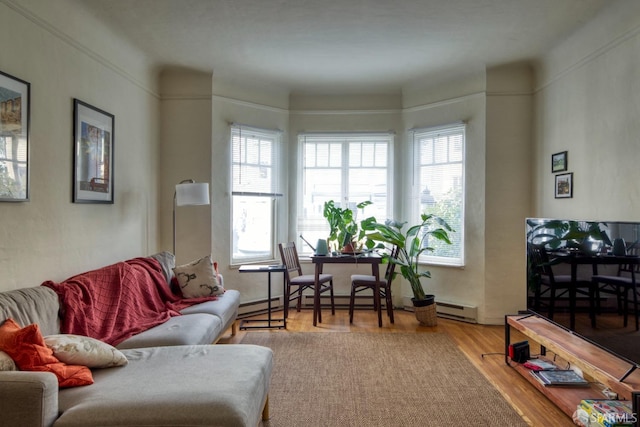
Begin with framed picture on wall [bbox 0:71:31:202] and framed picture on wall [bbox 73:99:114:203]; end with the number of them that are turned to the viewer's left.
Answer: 0

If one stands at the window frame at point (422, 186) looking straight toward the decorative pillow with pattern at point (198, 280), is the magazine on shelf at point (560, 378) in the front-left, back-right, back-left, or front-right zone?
front-left

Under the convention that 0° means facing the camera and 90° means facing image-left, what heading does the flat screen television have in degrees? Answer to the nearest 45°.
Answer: approximately 45°

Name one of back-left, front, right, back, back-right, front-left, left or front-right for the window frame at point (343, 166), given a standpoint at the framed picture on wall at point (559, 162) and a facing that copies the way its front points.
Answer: front-right

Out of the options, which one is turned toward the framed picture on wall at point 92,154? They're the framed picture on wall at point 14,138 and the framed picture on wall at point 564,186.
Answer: the framed picture on wall at point 564,186

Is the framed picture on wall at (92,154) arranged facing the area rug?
yes

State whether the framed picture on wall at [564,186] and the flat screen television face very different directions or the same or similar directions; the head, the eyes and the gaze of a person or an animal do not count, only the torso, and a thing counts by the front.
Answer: same or similar directions

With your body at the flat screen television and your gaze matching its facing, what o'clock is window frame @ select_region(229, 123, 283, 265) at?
The window frame is roughly at 2 o'clock from the flat screen television.

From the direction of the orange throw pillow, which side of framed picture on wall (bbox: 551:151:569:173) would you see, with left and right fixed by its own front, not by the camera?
front

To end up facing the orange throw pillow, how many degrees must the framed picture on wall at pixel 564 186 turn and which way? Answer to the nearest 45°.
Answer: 0° — it already faces it

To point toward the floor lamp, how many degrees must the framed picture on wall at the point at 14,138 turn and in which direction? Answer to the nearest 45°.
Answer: approximately 90° to its left

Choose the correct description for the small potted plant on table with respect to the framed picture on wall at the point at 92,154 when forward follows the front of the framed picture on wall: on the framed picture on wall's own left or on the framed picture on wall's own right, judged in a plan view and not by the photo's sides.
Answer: on the framed picture on wall's own left

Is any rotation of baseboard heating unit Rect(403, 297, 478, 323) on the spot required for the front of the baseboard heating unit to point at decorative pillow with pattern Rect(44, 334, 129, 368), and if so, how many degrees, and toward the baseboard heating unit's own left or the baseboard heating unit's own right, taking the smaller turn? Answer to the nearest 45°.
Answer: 0° — it already faces it

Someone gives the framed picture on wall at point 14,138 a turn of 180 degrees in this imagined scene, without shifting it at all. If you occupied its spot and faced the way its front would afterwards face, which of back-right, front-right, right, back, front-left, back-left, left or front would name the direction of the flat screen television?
back

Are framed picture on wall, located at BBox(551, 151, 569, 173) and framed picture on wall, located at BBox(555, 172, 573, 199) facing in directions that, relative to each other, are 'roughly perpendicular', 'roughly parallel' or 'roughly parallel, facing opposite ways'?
roughly parallel

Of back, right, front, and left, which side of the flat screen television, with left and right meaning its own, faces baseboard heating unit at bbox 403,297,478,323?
right

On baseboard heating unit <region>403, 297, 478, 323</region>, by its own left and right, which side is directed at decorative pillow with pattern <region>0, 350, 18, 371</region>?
front

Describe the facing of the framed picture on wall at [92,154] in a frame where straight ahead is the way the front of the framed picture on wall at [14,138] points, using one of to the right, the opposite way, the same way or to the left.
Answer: the same way
